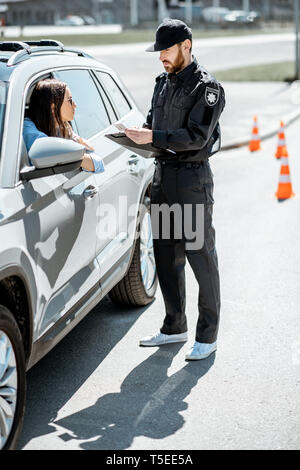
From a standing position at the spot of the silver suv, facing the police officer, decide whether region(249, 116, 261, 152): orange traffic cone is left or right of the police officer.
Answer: left

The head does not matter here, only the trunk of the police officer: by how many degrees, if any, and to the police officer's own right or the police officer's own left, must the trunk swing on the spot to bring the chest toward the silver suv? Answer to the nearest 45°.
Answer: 0° — they already face it

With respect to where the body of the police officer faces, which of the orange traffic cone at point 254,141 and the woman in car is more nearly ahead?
the woman in car

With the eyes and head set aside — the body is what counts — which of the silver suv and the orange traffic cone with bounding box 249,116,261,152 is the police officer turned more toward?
the silver suv

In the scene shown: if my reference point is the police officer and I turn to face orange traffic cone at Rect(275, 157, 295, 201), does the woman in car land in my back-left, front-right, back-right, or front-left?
back-left

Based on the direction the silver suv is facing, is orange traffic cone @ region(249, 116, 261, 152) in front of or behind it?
behind

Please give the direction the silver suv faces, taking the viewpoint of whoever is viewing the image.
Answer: facing the viewer and to the left of the viewer

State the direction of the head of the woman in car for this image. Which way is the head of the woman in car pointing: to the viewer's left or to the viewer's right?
to the viewer's right

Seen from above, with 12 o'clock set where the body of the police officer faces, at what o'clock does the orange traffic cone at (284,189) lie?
The orange traffic cone is roughly at 5 o'clock from the police officer.

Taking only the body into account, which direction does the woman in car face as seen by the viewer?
to the viewer's right

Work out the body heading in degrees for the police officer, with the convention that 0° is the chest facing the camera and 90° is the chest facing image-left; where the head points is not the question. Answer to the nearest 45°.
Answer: approximately 45°

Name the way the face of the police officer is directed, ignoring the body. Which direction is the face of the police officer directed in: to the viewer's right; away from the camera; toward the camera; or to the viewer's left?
to the viewer's left
